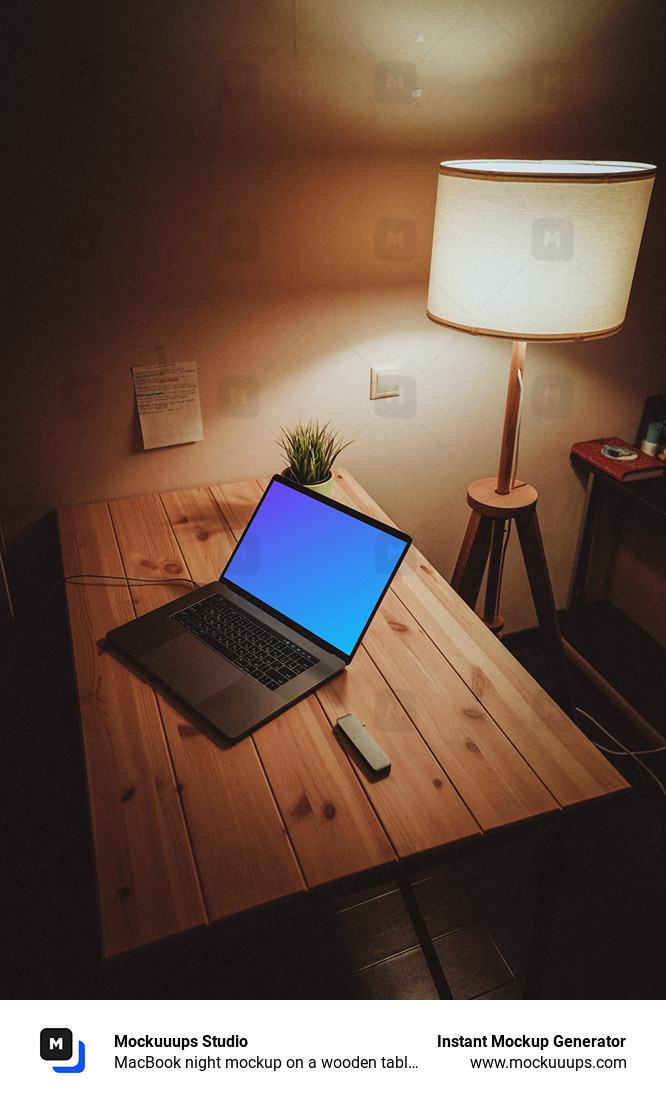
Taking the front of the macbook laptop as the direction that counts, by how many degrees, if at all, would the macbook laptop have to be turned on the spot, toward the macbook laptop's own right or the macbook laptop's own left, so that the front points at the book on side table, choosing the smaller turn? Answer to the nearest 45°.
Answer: approximately 180°

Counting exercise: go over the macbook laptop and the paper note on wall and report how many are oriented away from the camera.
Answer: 0

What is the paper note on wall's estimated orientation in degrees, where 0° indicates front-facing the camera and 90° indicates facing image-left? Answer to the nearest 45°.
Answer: approximately 0°

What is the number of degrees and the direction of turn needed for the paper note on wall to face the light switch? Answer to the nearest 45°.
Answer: approximately 90° to its left

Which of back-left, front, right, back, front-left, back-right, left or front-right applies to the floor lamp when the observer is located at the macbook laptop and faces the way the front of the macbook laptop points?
back

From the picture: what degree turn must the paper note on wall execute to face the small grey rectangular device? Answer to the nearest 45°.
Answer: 0° — it already faces it

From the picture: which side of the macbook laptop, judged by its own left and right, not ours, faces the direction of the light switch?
back

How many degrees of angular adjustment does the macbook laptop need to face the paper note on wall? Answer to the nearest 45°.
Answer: approximately 135° to its right

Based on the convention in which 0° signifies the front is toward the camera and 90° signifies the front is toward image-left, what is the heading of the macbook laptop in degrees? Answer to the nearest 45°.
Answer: approximately 45°

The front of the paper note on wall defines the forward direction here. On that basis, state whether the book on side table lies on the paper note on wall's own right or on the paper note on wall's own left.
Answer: on the paper note on wall's own left
